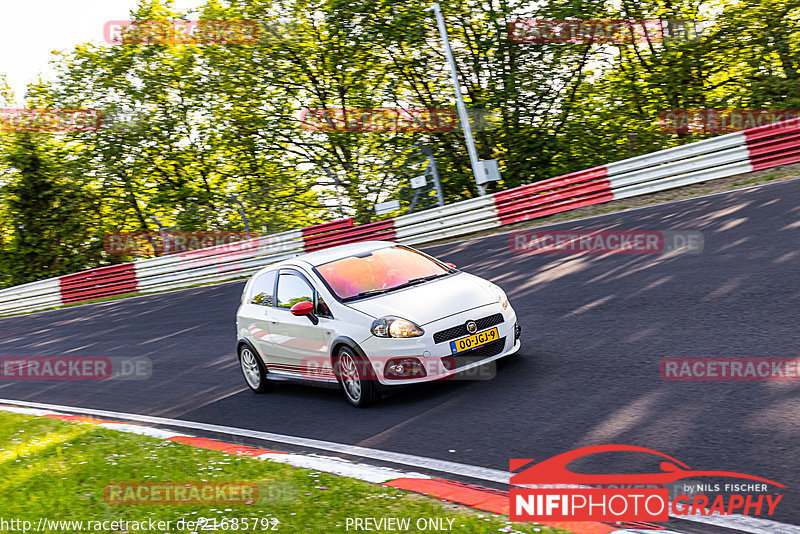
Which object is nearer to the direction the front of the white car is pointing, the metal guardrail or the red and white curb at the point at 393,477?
the red and white curb

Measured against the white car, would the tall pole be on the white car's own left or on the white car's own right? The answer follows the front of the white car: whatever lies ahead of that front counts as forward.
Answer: on the white car's own left

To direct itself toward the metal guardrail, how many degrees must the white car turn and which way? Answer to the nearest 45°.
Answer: approximately 135° to its left

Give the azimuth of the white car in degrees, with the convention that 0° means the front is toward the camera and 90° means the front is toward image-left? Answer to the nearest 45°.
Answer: approximately 315°

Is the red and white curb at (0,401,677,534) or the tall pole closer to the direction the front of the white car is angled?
the red and white curb

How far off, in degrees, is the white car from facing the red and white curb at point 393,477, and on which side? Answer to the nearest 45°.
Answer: approximately 45° to its right
